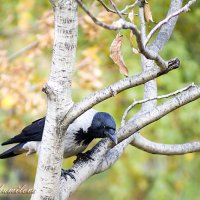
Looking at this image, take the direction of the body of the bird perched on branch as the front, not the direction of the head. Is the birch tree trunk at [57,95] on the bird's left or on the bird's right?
on the bird's right

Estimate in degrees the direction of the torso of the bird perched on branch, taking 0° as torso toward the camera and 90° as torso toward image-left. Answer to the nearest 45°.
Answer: approximately 270°
